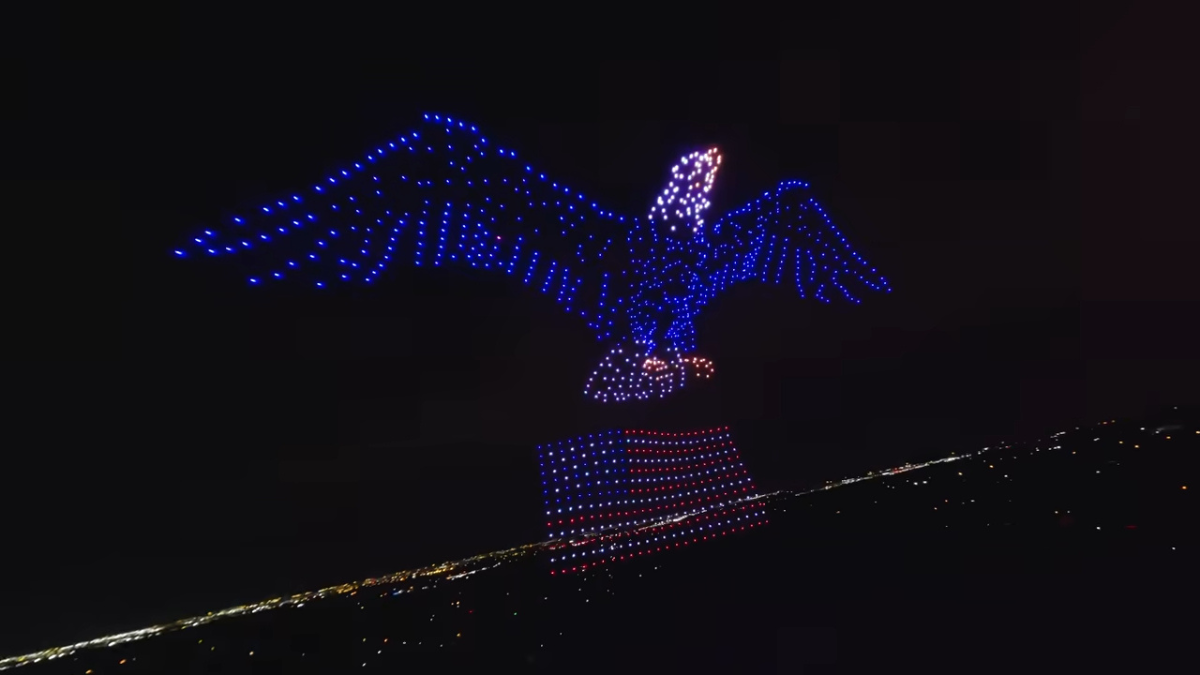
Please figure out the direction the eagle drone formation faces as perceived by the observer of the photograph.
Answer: facing the viewer and to the right of the viewer
